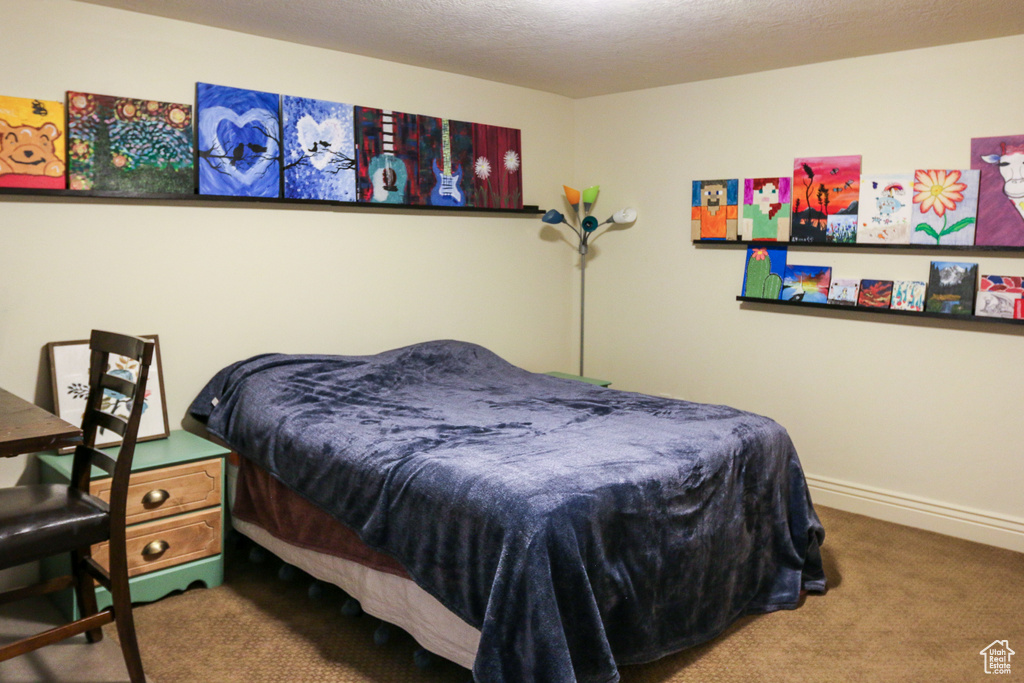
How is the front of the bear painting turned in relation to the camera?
facing the viewer

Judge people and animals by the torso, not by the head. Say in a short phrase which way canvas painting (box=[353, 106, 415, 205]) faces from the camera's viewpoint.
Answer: facing the viewer and to the right of the viewer

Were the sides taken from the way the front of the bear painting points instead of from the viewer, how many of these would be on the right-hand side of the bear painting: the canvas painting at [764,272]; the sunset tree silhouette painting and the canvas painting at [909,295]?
0

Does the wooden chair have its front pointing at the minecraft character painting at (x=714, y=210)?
no

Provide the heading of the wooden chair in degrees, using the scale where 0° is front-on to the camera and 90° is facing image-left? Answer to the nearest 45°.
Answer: approximately 45°

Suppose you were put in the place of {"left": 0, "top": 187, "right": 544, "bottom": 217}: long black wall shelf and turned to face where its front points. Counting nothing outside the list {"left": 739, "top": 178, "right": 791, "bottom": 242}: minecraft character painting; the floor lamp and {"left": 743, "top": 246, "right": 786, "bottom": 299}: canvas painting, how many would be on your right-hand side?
0

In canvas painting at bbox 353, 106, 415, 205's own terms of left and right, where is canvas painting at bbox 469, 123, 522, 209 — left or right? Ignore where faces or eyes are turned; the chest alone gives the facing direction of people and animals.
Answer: on its left

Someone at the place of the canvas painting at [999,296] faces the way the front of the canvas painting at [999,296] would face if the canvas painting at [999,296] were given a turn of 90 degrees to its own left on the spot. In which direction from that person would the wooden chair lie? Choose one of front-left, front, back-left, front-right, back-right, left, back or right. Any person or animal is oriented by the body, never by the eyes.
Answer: back-right

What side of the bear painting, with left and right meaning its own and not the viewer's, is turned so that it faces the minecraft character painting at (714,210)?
left

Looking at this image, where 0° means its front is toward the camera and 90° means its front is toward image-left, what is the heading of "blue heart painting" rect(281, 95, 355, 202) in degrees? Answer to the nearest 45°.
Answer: approximately 315°

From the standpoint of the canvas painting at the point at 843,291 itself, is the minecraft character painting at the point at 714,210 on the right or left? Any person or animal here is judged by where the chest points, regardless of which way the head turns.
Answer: on its right

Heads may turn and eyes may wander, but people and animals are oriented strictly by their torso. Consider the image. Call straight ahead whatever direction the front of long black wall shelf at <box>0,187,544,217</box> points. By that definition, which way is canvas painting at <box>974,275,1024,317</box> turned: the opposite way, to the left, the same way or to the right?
to the right

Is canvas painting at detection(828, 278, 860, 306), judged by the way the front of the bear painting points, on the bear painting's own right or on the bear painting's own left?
on the bear painting's own left
